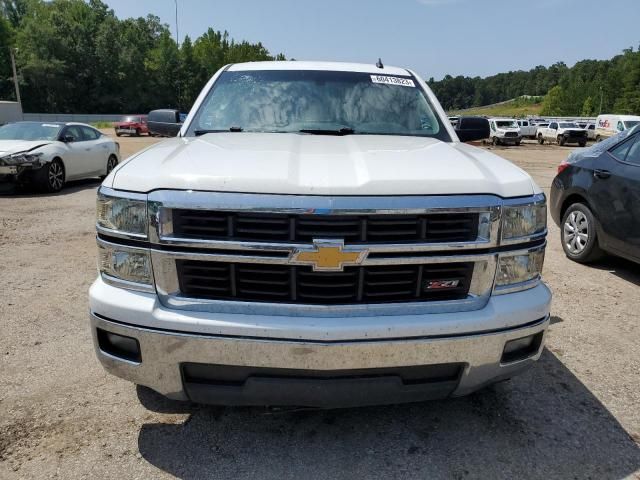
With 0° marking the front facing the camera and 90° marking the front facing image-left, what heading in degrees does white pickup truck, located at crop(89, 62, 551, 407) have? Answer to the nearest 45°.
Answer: approximately 0°

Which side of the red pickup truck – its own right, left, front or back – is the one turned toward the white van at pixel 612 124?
left

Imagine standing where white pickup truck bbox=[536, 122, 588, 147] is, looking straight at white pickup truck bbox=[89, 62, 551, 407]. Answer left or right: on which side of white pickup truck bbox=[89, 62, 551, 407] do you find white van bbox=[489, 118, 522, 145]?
right

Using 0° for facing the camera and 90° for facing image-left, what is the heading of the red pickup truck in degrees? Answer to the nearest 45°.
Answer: approximately 45°

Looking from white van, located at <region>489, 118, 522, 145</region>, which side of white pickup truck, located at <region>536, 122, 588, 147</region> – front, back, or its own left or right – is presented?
right

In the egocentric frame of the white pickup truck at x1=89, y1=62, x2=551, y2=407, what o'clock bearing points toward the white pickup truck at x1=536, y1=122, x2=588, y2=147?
the white pickup truck at x1=536, y1=122, x2=588, y2=147 is roughly at 7 o'clock from the white pickup truck at x1=89, y1=62, x2=551, y2=407.

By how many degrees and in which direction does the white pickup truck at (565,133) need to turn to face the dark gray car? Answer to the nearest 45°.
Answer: approximately 45° to its right
